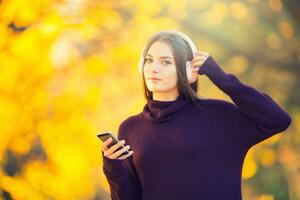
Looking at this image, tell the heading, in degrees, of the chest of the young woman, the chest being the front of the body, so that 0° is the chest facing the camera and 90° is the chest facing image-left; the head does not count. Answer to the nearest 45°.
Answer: approximately 45°
